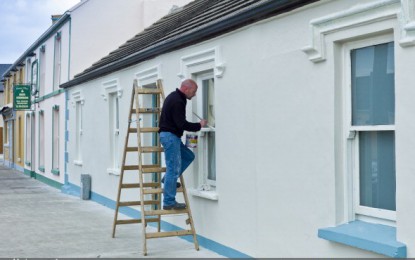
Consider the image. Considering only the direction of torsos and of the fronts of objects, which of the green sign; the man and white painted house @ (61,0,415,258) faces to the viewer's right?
the man

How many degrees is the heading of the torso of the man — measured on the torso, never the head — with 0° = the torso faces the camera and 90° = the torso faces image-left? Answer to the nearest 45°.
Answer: approximately 270°

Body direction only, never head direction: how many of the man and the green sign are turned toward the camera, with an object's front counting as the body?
1

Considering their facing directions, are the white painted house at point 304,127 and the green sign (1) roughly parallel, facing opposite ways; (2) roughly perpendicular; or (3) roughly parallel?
roughly perpendicular

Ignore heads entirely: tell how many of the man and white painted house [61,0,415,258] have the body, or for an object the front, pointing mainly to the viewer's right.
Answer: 1

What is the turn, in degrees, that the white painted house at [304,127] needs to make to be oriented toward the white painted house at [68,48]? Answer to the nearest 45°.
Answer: approximately 90° to its right

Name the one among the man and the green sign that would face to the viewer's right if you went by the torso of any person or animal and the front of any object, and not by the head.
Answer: the man
